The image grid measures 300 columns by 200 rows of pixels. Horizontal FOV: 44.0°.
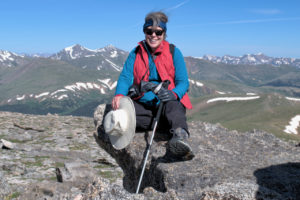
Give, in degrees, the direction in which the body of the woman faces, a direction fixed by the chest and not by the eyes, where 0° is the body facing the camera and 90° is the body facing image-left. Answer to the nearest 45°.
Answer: approximately 0°
